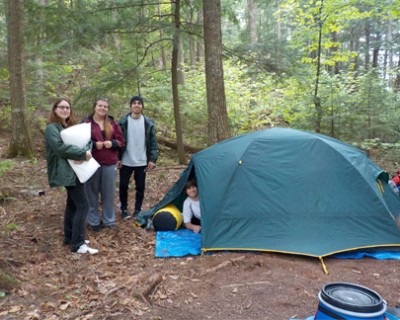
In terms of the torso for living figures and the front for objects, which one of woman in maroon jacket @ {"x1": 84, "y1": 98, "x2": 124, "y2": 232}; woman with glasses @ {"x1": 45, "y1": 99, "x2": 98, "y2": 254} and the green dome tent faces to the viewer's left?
the green dome tent

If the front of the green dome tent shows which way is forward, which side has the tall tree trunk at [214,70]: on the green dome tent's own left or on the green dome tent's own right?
on the green dome tent's own right

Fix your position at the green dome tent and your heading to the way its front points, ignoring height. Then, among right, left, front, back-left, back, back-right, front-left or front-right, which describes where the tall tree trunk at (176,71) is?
front-right

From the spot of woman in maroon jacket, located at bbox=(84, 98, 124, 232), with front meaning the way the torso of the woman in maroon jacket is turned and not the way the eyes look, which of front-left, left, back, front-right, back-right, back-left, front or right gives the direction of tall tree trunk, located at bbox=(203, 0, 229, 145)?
back-left

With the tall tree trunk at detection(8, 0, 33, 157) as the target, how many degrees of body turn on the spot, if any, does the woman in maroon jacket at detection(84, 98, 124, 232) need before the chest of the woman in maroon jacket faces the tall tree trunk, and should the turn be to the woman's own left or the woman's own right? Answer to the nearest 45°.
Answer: approximately 135° to the woman's own right

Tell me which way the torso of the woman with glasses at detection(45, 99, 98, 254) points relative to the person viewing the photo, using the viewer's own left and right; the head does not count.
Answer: facing to the right of the viewer

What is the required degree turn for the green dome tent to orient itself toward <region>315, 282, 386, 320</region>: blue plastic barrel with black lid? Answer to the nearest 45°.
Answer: approximately 90° to its left

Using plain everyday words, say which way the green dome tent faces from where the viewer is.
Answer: facing to the left of the viewer

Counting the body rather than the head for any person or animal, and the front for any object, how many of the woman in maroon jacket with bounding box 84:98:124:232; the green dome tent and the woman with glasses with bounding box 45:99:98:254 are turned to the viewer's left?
1

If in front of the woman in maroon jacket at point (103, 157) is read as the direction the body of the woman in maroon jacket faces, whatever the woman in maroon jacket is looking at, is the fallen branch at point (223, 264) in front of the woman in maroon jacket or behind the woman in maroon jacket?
in front
